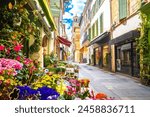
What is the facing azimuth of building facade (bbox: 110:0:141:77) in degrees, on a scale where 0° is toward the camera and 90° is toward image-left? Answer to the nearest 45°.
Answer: approximately 45°

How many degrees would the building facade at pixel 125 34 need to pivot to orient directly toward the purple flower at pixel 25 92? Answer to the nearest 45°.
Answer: approximately 45° to its left
